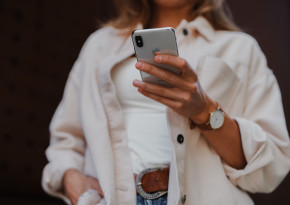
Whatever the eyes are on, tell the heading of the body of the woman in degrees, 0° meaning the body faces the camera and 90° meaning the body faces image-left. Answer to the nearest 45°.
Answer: approximately 0°
